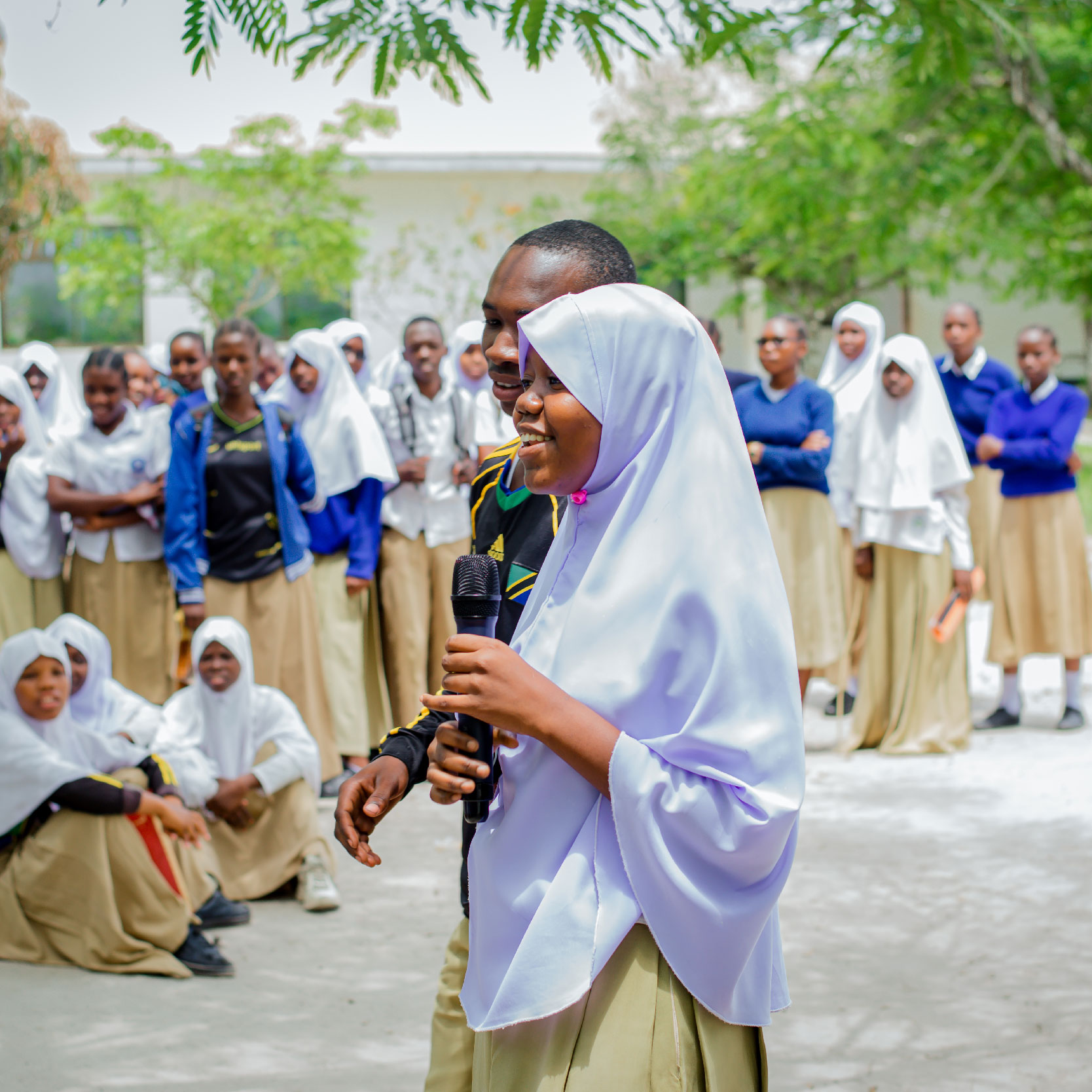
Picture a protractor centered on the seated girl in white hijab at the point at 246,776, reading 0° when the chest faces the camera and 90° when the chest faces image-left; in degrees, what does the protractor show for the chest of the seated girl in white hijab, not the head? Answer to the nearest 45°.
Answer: approximately 0°

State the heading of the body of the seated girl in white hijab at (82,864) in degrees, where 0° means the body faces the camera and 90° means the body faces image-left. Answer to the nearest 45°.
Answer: approximately 315°

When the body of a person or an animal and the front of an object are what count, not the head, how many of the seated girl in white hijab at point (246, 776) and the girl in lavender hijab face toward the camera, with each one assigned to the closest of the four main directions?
1

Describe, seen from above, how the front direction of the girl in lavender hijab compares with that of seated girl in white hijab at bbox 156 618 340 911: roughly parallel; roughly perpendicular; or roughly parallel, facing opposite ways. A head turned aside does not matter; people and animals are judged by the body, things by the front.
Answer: roughly perpendicular

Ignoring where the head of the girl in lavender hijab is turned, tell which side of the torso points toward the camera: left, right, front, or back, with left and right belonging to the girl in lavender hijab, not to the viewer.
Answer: left

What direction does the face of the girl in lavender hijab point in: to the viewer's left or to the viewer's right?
to the viewer's left

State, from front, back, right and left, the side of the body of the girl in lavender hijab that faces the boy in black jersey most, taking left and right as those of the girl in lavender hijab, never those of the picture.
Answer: right

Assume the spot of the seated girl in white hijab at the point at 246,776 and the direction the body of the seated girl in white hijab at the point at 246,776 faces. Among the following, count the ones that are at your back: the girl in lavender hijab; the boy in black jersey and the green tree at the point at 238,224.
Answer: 1
